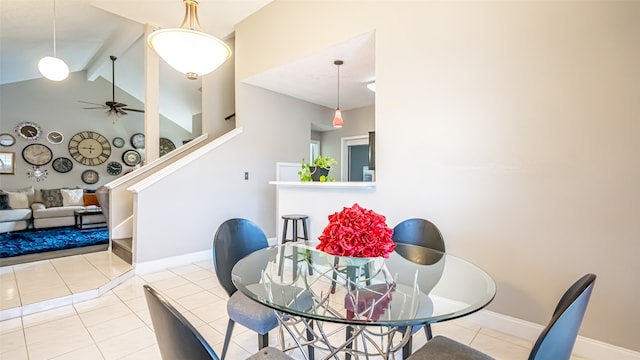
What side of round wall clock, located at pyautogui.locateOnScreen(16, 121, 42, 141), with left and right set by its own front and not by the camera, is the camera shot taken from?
front

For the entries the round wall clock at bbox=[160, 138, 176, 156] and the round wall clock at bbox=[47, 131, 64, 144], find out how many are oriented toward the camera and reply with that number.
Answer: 2

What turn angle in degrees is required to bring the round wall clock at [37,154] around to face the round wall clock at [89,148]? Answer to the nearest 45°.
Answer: approximately 90° to its left

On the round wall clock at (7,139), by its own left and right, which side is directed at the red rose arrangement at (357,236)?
front

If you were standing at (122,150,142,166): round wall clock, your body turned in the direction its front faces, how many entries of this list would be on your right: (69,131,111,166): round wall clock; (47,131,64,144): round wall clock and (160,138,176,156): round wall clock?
2

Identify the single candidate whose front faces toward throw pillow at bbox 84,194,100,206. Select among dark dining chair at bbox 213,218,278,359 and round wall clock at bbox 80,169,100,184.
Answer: the round wall clock

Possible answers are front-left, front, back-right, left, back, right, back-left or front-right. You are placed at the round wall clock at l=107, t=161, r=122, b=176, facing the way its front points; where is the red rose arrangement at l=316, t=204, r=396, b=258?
front

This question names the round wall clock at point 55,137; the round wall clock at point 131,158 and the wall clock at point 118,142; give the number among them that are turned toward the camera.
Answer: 3

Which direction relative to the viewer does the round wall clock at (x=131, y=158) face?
toward the camera

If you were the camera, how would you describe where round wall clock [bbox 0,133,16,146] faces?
facing the viewer
